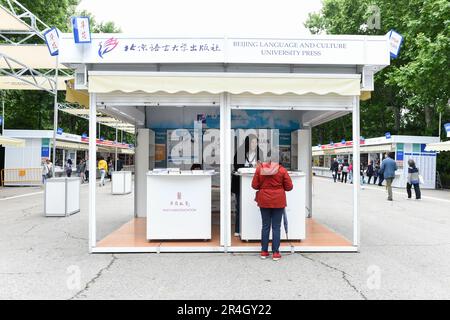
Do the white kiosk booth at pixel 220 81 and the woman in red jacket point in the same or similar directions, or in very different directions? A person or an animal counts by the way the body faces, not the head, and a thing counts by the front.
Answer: very different directions

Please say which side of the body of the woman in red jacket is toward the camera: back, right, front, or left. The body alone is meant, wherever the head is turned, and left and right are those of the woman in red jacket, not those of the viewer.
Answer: back

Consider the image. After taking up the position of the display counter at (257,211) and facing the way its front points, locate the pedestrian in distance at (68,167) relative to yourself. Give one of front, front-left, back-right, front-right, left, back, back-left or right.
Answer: back-right

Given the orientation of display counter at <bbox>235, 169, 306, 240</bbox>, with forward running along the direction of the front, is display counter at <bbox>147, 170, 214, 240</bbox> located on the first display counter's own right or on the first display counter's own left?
on the first display counter's own right

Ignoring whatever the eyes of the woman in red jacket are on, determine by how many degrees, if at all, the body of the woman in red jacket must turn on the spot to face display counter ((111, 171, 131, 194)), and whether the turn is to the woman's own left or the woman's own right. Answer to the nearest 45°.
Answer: approximately 45° to the woman's own left

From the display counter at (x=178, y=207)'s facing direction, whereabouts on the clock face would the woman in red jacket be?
The woman in red jacket is roughly at 10 o'clock from the display counter.

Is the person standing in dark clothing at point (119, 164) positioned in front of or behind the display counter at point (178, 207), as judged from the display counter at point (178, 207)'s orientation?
behind

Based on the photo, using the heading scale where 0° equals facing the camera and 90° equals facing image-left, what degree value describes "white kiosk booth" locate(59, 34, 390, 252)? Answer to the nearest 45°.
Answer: approximately 0°

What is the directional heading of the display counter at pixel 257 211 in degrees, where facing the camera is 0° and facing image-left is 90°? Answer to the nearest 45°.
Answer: approximately 0°

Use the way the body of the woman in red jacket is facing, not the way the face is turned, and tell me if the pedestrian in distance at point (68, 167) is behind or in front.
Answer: in front

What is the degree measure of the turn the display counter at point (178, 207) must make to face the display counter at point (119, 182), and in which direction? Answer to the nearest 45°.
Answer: approximately 180°

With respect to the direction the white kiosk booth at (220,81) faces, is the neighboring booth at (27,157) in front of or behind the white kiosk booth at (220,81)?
behind
